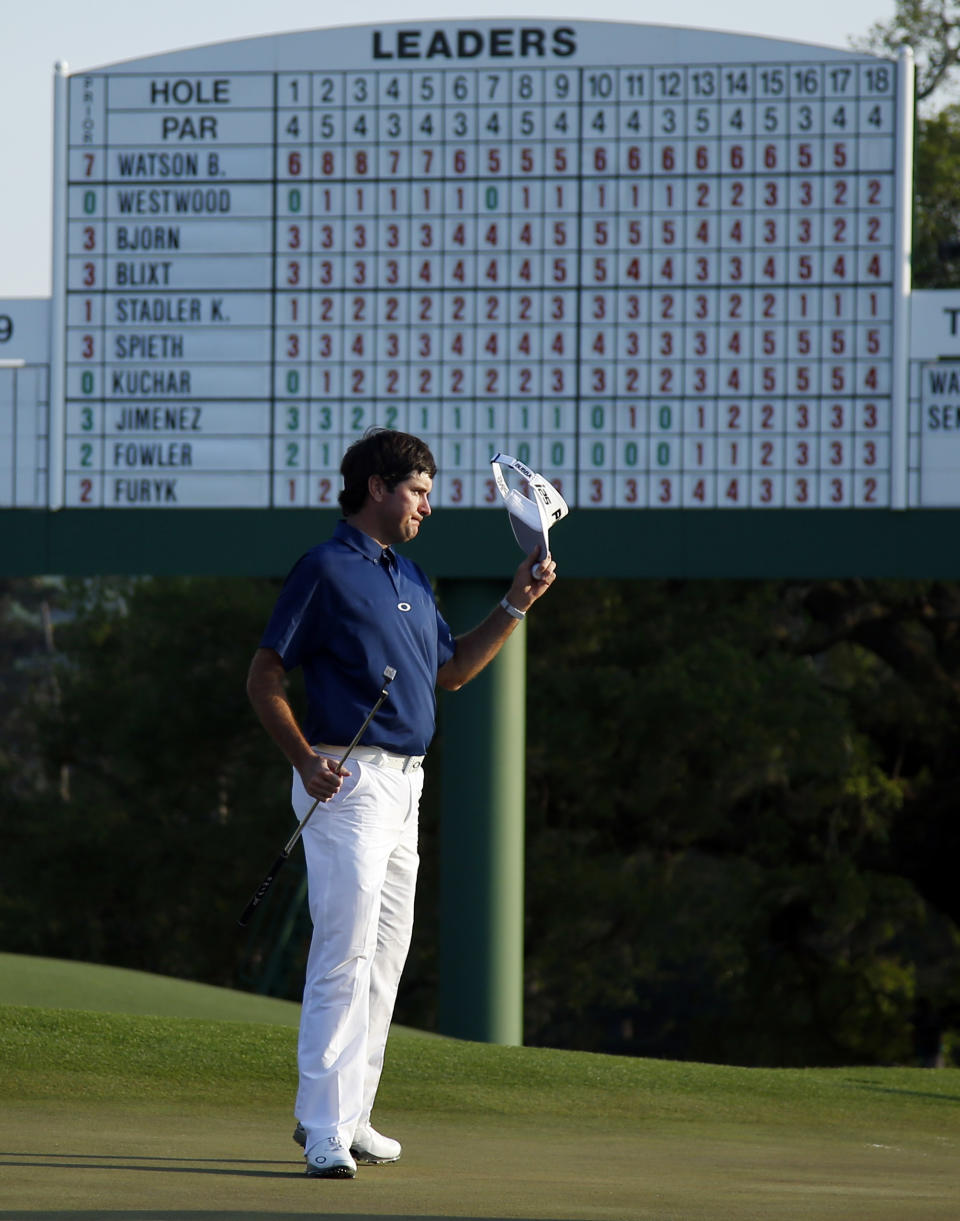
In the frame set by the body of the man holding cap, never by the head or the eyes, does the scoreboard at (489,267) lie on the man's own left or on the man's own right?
on the man's own left

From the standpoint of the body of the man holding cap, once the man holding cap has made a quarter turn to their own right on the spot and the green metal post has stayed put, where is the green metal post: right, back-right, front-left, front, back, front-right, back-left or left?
back-right

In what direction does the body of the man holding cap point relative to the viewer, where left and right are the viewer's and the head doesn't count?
facing the viewer and to the right of the viewer

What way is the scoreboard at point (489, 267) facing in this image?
toward the camera

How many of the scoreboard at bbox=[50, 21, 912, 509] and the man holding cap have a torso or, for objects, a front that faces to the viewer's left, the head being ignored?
0

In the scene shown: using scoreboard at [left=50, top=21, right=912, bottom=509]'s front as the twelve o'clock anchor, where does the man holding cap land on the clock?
The man holding cap is roughly at 12 o'clock from the scoreboard.

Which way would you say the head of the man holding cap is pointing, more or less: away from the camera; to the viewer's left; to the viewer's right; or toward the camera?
to the viewer's right
